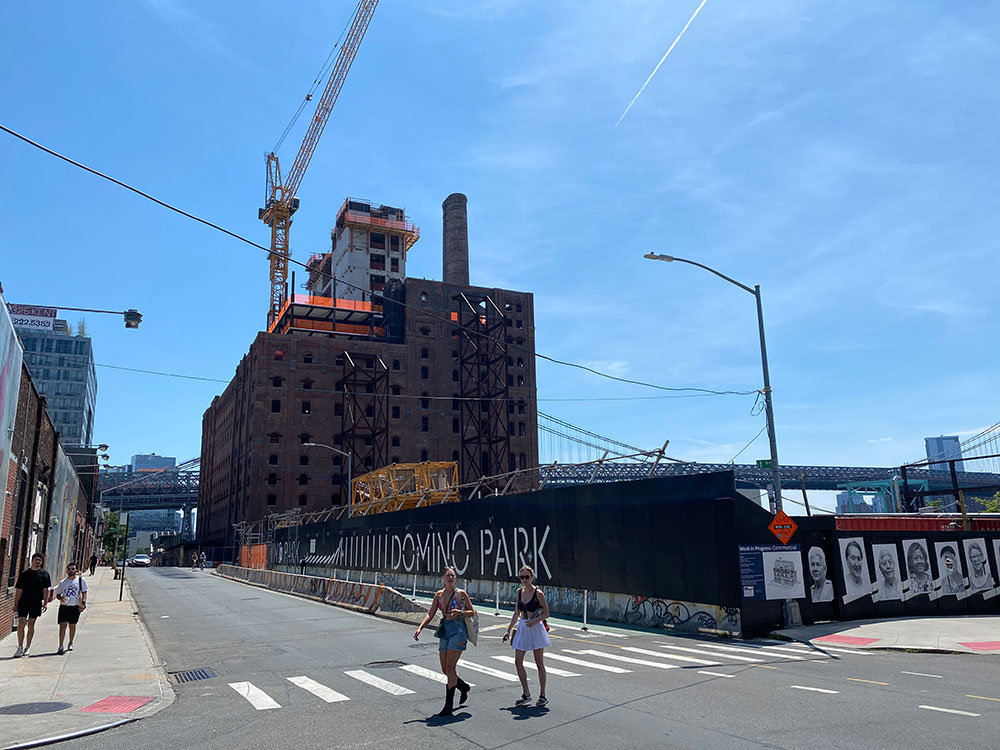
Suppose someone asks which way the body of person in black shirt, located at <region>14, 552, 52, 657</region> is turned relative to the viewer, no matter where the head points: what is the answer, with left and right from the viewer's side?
facing the viewer

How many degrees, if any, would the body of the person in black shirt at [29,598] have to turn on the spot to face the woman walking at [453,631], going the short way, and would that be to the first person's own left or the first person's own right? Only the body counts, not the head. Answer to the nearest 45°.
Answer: approximately 45° to the first person's own left

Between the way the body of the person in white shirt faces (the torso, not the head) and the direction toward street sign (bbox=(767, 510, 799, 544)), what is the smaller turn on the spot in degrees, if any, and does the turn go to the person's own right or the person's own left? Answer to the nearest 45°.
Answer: approximately 90° to the person's own left

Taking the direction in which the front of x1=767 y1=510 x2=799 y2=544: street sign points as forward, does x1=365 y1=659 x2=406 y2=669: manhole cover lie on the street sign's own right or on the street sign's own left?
on the street sign's own right

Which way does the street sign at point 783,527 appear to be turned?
toward the camera

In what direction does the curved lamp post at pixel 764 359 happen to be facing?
to the viewer's left

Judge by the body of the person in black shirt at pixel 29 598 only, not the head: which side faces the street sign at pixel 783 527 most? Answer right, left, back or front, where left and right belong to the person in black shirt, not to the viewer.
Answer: left

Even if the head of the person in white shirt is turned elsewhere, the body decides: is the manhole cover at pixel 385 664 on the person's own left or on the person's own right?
on the person's own left

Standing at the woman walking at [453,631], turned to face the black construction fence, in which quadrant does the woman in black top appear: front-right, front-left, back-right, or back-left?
front-right

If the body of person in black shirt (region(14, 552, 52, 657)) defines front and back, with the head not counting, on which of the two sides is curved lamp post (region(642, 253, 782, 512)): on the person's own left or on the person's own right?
on the person's own left

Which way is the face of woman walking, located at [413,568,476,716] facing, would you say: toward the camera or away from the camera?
toward the camera

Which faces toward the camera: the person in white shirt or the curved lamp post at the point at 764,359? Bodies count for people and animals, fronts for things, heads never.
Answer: the person in white shirt

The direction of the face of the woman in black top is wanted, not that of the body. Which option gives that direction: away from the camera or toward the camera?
toward the camera

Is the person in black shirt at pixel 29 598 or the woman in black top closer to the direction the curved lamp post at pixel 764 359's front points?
the person in black shirt
